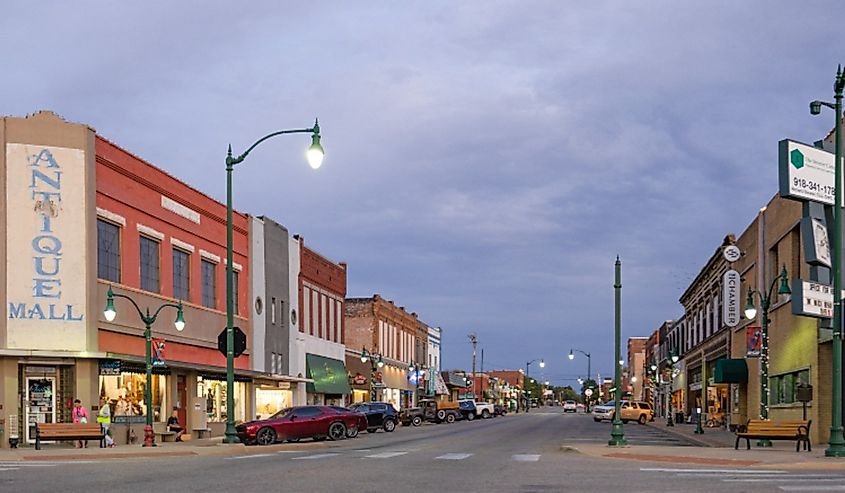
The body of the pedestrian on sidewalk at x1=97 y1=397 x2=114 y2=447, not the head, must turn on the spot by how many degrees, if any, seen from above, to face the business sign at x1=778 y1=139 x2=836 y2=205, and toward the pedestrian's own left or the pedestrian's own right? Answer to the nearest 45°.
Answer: approximately 135° to the pedestrian's own left

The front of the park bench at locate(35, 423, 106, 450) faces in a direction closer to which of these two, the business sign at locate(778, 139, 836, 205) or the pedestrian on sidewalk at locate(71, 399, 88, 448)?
the business sign

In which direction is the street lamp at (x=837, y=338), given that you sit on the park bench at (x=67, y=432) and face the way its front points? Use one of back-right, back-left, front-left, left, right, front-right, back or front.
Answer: front-left

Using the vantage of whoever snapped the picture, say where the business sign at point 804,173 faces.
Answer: facing the viewer and to the right of the viewer
